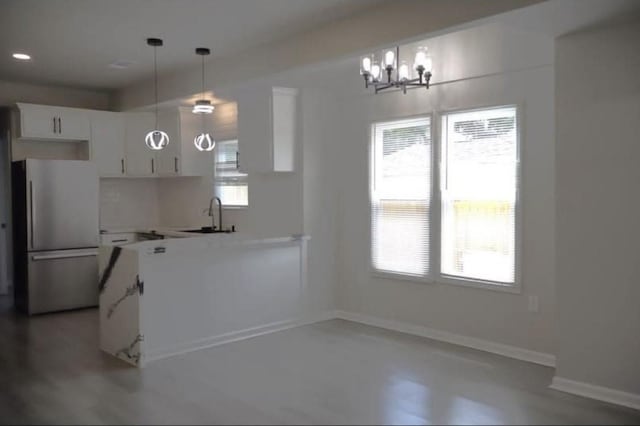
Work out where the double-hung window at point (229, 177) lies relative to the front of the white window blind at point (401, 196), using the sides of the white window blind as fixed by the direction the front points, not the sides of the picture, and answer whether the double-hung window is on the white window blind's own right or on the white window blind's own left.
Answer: on the white window blind's own right

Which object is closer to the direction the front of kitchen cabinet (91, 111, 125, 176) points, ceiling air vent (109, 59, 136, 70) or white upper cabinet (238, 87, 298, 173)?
the ceiling air vent

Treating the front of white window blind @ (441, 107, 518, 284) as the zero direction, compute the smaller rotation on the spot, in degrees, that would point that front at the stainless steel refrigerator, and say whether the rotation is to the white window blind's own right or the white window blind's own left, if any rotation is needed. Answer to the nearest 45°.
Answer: approximately 45° to the white window blind's own right

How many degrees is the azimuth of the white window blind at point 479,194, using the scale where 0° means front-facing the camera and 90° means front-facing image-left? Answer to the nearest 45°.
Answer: approximately 45°

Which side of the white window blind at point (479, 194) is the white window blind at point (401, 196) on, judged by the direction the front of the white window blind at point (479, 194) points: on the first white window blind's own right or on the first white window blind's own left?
on the first white window blind's own right

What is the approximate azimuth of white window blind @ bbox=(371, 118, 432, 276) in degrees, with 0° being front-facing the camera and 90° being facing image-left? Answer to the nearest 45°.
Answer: approximately 45°

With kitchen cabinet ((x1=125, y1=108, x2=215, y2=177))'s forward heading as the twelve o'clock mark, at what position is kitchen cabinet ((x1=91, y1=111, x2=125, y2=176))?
kitchen cabinet ((x1=91, y1=111, x2=125, y2=176)) is roughly at 2 o'clock from kitchen cabinet ((x1=125, y1=108, x2=215, y2=177)).
